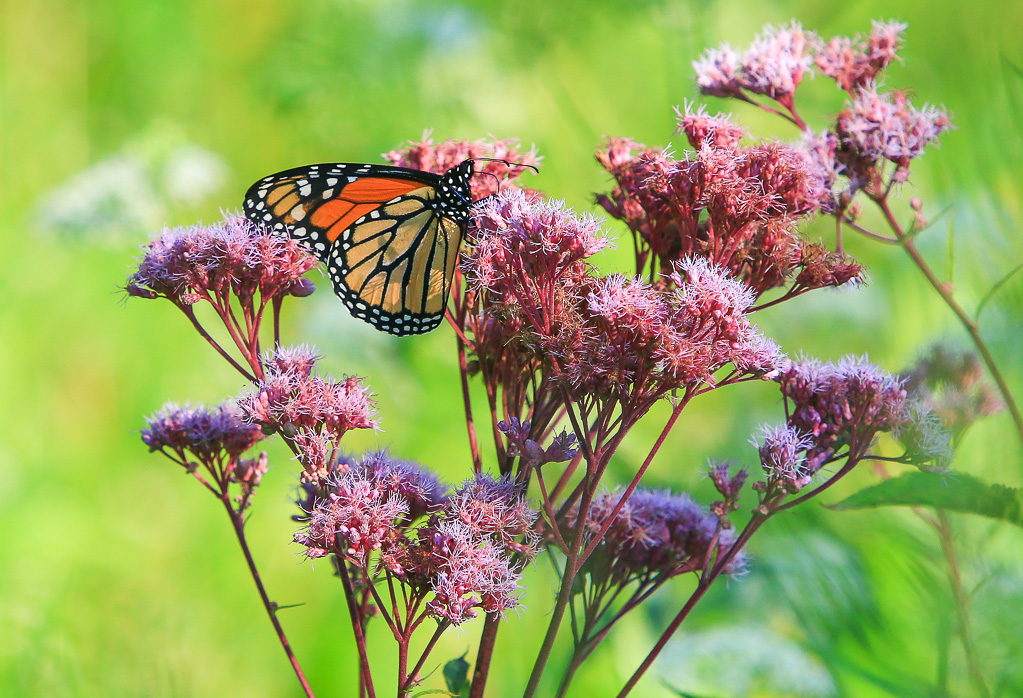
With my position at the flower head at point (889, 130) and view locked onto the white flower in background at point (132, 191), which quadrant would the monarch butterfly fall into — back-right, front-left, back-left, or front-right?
front-left

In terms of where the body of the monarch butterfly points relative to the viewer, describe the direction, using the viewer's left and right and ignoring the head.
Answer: facing to the right of the viewer

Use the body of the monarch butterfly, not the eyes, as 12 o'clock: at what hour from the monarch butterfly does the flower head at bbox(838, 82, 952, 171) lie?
The flower head is roughly at 1 o'clock from the monarch butterfly.

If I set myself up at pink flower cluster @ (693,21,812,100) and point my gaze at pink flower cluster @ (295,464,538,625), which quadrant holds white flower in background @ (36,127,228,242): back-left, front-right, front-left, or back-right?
front-right
